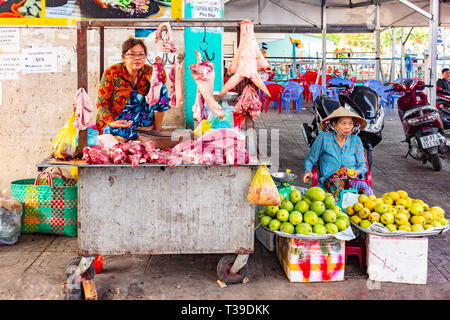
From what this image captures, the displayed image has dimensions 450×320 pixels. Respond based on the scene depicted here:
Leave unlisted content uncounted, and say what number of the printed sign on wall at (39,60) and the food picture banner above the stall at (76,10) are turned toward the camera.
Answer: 2

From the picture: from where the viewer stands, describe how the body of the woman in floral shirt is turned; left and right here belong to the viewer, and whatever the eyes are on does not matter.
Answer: facing the viewer and to the right of the viewer

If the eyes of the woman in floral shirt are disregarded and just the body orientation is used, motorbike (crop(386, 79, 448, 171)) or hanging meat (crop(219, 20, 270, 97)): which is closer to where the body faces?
the hanging meat

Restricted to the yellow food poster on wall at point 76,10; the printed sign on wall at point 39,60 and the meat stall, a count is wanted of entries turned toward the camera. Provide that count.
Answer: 3

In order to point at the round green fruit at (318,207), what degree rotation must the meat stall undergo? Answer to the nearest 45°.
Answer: approximately 90° to its left

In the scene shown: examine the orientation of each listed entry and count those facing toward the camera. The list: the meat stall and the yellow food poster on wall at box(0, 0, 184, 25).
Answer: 2

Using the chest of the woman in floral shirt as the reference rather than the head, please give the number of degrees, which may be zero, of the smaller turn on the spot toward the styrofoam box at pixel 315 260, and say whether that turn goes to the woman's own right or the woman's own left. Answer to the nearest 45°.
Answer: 0° — they already face it

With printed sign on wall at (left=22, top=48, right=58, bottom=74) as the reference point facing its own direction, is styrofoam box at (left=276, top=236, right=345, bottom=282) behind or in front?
in front

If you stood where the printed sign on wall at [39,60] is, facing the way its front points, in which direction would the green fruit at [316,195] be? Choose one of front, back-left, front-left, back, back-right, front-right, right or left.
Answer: front-left

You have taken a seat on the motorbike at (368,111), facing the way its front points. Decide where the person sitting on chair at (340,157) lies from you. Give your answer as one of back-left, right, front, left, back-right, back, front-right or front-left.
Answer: front-right

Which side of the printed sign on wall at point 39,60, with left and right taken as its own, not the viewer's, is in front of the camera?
front

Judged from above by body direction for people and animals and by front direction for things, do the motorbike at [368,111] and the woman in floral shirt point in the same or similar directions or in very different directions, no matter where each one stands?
same or similar directions

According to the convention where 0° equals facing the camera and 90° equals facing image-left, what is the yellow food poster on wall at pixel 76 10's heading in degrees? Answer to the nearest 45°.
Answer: approximately 0°
